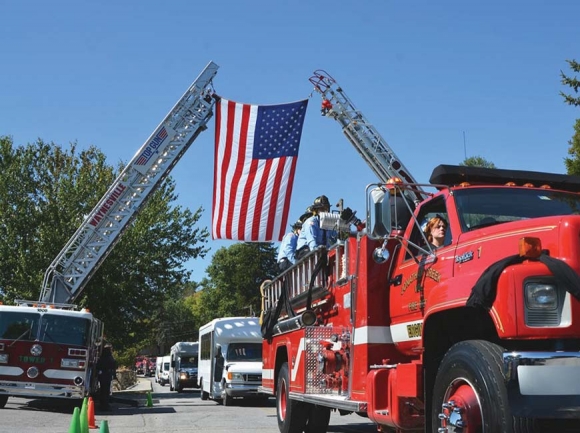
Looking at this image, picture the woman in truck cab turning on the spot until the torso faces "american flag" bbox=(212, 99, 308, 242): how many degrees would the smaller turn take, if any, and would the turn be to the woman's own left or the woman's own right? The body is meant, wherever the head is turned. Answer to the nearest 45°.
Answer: approximately 180°

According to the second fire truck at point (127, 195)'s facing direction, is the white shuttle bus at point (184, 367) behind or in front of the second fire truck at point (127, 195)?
behind

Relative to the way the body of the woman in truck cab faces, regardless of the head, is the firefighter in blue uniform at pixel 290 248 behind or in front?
behind

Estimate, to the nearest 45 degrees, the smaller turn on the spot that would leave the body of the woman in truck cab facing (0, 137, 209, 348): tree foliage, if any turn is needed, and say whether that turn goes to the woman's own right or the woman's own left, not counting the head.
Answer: approximately 180°

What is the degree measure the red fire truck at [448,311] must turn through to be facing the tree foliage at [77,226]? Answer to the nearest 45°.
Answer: approximately 180°

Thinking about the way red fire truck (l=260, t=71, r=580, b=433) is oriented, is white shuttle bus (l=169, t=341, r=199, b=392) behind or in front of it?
behind
